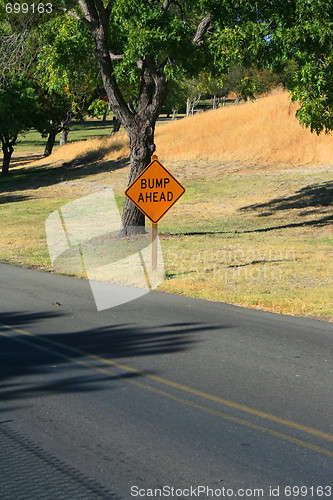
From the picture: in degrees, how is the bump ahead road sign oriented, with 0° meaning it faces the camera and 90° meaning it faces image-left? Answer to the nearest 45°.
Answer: approximately 0°

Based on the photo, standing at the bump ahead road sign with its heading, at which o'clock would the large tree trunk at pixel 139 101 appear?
The large tree trunk is roughly at 6 o'clock from the bump ahead road sign.
